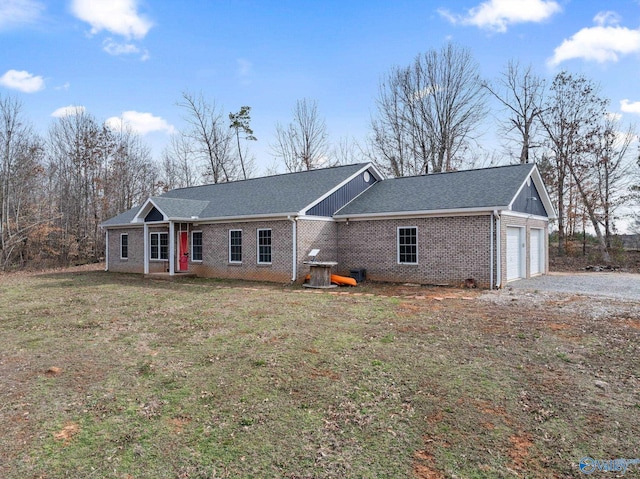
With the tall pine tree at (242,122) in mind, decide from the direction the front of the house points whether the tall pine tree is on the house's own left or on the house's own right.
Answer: on the house's own right

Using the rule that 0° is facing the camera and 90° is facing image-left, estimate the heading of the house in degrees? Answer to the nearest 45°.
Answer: approximately 45°

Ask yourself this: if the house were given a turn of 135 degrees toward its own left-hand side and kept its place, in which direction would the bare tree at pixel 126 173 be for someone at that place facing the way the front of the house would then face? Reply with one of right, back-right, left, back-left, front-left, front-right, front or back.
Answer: back-left
